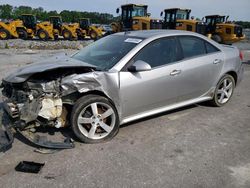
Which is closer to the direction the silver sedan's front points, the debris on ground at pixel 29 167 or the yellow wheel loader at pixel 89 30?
the debris on ground

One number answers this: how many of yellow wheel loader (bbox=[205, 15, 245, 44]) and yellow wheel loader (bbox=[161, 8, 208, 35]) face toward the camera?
0

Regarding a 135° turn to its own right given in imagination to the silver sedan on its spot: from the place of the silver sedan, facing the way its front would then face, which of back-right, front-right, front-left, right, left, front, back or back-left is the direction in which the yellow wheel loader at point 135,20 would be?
front

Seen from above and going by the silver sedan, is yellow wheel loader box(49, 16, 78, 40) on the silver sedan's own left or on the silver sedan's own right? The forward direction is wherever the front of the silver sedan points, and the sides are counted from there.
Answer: on the silver sedan's own right

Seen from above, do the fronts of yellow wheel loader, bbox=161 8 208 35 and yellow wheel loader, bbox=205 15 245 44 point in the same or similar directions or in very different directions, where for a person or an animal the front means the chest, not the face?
same or similar directions

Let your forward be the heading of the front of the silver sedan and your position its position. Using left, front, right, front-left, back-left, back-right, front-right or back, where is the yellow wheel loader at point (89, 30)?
back-right

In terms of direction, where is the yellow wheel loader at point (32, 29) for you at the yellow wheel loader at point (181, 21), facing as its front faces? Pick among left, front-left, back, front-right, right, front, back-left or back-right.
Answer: front-left

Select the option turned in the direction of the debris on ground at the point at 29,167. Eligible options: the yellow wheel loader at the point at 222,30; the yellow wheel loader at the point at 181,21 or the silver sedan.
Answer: the silver sedan

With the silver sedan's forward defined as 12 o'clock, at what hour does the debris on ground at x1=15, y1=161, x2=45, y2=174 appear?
The debris on ground is roughly at 12 o'clock from the silver sedan.

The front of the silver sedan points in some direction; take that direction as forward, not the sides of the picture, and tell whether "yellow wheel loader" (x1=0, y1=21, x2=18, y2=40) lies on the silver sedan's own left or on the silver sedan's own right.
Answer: on the silver sedan's own right

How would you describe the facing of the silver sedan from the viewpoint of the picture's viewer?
facing the viewer and to the left of the viewer

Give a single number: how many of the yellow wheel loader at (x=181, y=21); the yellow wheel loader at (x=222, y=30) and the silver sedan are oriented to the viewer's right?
0

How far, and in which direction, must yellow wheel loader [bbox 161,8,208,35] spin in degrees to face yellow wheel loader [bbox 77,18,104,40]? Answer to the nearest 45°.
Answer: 0° — it already faces it

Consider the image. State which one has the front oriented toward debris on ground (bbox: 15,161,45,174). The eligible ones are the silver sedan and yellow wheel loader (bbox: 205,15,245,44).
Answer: the silver sedan

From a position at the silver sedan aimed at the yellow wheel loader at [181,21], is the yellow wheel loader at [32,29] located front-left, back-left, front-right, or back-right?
front-left

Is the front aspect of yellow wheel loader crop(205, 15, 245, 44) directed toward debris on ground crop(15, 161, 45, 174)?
no
